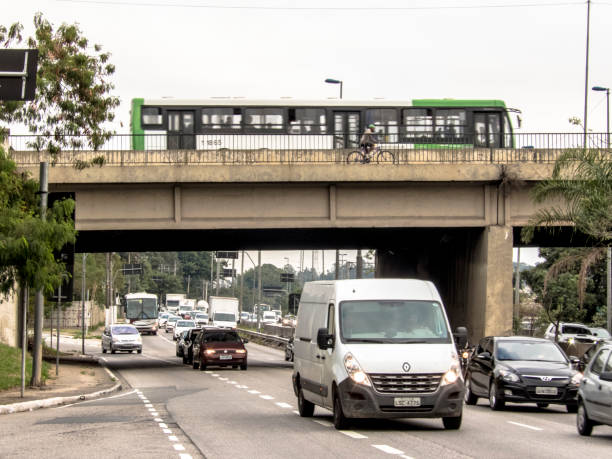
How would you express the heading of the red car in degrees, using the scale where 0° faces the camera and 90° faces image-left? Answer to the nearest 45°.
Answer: approximately 0°

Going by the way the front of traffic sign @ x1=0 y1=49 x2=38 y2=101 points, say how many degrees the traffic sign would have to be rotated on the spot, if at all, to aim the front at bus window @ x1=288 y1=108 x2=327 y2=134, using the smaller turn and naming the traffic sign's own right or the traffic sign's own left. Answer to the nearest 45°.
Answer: approximately 45° to the traffic sign's own right

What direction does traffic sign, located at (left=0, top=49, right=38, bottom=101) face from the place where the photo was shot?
facing away from the viewer

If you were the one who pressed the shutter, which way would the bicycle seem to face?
facing to the right of the viewer

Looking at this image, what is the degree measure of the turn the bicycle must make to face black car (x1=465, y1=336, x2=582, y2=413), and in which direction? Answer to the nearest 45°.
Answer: approximately 90° to its right

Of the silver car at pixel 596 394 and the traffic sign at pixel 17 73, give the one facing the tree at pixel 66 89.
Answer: the traffic sign

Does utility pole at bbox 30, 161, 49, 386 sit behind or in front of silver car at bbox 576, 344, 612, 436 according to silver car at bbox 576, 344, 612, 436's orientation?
behind

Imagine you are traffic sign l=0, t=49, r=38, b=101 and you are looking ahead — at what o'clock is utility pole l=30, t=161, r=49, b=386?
The utility pole is roughly at 12 o'clock from the traffic sign.

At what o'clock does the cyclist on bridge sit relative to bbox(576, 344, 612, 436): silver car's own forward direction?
The cyclist on bridge is roughly at 7 o'clock from the silver car.
